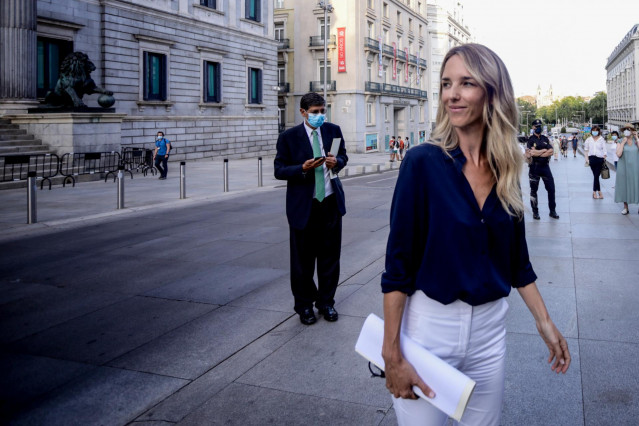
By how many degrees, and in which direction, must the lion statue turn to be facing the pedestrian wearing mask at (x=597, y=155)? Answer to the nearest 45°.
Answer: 0° — it already faces them

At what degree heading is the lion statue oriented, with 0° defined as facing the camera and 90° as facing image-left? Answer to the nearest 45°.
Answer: approximately 315°

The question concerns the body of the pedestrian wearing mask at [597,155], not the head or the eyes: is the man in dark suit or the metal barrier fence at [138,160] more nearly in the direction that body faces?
the man in dark suit

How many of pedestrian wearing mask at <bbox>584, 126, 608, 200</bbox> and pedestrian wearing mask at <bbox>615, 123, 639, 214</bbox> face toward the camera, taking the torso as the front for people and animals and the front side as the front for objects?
2

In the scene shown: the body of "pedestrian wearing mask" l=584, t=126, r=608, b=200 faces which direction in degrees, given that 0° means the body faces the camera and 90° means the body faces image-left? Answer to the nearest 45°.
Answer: approximately 0°
